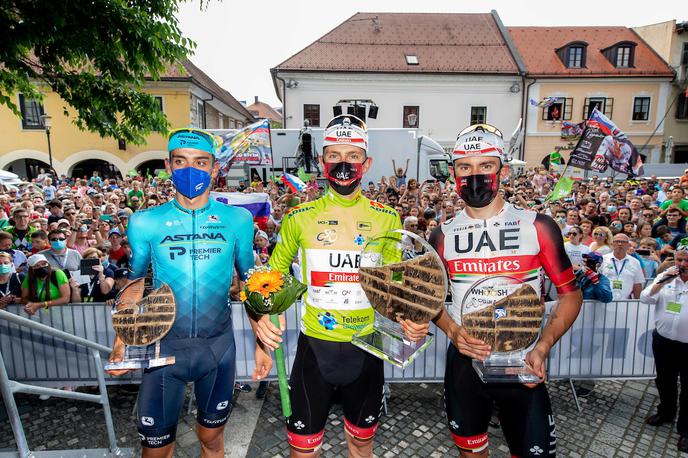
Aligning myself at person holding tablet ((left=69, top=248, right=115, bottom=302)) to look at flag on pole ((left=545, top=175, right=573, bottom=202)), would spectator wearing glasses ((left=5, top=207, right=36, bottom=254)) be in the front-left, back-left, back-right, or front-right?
back-left

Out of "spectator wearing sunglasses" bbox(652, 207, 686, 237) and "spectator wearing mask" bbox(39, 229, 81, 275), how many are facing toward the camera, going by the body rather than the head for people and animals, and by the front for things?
2

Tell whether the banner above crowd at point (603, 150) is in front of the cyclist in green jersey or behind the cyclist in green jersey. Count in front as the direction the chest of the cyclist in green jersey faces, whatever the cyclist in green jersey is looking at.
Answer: behind

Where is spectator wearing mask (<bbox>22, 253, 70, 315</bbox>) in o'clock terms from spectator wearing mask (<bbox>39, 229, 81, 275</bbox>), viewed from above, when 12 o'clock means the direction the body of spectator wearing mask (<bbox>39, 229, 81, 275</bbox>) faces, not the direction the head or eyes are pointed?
spectator wearing mask (<bbox>22, 253, 70, 315</bbox>) is roughly at 12 o'clock from spectator wearing mask (<bbox>39, 229, 81, 275</bbox>).

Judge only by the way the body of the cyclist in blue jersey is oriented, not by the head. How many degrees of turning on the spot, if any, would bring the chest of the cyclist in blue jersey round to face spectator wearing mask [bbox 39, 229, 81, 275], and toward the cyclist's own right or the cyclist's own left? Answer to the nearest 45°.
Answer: approximately 180°

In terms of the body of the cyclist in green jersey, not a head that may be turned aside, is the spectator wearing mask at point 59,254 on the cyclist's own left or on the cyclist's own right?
on the cyclist's own right

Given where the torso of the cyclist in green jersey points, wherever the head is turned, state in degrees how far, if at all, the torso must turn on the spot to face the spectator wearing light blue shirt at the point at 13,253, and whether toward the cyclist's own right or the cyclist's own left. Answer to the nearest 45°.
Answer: approximately 135° to the cyclist's own right

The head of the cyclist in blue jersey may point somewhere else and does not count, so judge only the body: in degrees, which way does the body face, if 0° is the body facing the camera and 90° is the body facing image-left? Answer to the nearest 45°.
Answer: approximately 0°

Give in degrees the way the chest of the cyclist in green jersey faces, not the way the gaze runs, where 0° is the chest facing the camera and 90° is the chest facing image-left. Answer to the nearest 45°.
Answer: approximately 0°
